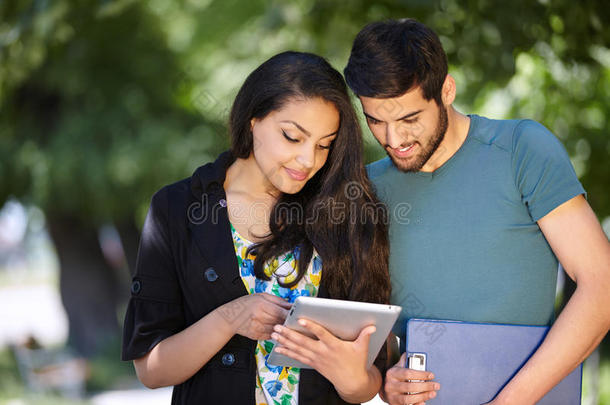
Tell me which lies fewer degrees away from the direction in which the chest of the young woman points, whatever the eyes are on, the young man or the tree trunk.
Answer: the young man

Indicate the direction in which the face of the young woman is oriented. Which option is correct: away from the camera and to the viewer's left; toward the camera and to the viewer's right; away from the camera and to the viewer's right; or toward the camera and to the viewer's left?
toward the camera and to the viewer's right

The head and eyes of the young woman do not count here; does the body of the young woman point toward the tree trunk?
no

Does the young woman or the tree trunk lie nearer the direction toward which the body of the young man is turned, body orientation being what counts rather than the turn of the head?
the young woman

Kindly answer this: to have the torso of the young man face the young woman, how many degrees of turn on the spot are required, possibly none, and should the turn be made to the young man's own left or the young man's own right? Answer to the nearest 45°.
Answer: approximately 45° to the young man's own right

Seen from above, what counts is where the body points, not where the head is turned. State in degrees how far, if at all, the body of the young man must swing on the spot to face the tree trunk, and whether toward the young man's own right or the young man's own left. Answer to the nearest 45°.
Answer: approximately 90° to the young man's own right

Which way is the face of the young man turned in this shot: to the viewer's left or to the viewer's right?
to the viewer's left

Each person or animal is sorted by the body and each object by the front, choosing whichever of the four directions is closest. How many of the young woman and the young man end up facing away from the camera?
0

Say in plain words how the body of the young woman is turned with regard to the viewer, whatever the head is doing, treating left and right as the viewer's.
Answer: facing the viewer and to the right of the viewer

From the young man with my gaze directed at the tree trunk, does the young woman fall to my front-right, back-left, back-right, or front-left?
front-left
